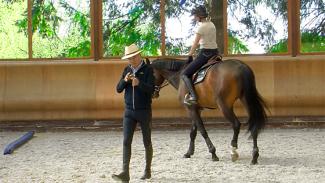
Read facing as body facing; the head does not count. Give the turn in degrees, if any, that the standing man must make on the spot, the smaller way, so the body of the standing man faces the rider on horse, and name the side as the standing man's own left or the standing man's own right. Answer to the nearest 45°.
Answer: approximately 180°

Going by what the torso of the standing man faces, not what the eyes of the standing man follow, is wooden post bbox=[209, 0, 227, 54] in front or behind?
behind

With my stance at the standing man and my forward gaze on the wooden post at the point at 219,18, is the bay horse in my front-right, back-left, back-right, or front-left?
front-right

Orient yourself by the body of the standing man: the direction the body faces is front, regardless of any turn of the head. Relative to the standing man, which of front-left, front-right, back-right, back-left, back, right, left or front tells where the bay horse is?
back

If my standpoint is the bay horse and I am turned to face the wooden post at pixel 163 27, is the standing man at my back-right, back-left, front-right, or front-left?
back-left

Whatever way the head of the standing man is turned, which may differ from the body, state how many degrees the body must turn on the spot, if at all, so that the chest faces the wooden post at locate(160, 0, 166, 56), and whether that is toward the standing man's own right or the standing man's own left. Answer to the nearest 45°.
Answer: approximately 135° to the standing man's own right

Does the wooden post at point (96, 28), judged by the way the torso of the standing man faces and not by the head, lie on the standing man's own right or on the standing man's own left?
on the standing man's own right

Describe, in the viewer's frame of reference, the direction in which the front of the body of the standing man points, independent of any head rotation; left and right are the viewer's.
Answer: facing the viewer and to the left of the viewer
